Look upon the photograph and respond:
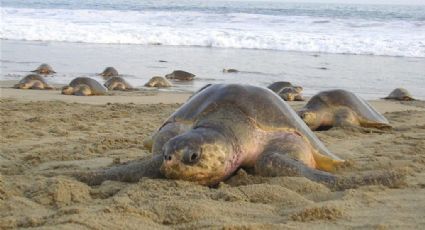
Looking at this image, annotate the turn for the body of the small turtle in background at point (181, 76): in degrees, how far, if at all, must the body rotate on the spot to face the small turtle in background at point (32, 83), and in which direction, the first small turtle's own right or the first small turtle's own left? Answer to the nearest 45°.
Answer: approximately 45° to the first small turtle's own left

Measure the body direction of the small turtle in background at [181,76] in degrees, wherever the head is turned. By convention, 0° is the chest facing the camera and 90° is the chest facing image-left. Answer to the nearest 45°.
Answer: approximately 90°

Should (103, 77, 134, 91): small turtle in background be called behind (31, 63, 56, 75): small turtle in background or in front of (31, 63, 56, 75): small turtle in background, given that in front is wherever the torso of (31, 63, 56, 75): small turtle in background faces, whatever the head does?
in front

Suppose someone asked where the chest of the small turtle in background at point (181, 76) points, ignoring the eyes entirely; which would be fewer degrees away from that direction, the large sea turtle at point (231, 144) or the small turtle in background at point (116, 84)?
the small turtle in background

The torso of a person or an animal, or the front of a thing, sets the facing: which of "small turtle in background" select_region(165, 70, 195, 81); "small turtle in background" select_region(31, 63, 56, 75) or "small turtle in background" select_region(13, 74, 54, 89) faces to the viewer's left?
"small turtle in background" select_region(165, 70, 195, 81)

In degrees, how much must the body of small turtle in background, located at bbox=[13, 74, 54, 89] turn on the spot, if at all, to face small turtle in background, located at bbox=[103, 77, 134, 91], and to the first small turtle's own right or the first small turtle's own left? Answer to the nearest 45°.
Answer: approximately 90° to the first small turtle's own left

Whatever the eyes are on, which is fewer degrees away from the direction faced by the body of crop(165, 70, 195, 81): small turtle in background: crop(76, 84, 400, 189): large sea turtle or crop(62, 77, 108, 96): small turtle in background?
the small turtle in background

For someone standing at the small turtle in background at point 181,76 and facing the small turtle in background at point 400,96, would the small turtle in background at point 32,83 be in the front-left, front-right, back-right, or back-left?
back-right

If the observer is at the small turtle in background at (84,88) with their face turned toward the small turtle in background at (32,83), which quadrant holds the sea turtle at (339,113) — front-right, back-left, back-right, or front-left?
back-left
